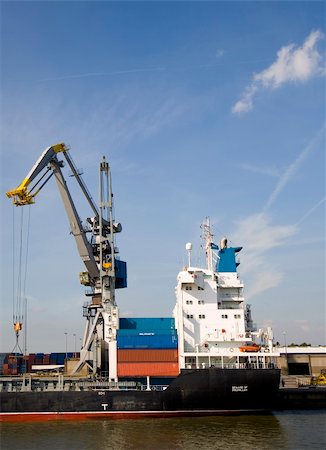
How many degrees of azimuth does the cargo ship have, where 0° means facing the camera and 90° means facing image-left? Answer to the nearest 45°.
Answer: approximately 90°

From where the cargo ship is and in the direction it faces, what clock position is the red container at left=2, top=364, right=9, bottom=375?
The red container is roughly at 1 o'clock from the cargo ship.
